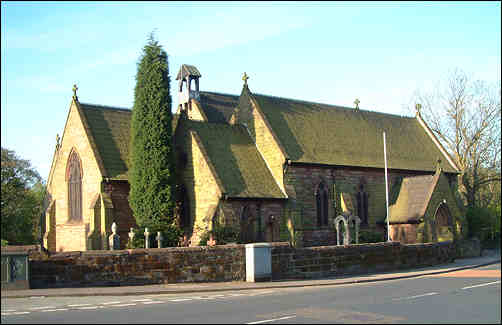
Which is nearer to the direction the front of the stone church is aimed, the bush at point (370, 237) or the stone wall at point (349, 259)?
the stone wall

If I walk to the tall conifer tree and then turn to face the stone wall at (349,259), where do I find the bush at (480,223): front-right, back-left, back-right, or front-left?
front-left

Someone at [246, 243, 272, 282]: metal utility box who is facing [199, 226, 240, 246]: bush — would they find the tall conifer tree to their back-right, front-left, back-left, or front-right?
front-left

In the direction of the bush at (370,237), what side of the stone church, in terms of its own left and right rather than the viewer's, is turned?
left

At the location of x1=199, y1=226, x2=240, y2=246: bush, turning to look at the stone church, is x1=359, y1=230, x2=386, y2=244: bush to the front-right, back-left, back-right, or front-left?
front-right

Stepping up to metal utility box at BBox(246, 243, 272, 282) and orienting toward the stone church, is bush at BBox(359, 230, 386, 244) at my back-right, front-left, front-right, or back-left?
front-right

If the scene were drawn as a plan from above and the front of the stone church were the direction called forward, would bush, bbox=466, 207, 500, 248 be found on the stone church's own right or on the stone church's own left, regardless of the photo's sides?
on the stone church's own left
